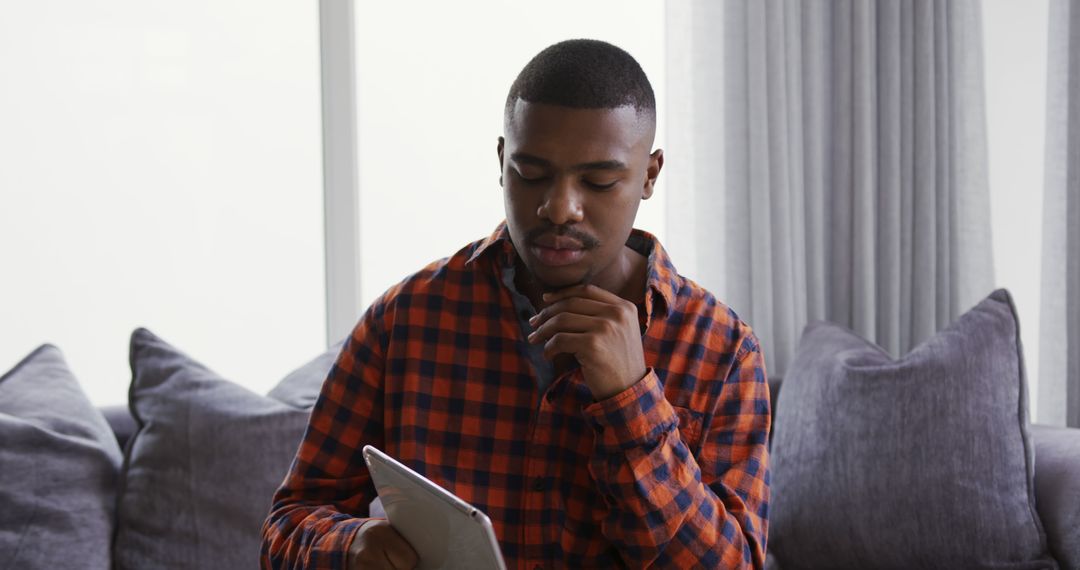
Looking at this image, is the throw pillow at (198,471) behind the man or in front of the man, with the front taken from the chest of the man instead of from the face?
behind

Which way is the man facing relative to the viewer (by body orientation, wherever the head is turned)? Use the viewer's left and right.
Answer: facing the viewer

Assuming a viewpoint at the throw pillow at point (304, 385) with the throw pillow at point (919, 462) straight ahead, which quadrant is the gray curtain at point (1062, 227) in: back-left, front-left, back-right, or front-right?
front-left

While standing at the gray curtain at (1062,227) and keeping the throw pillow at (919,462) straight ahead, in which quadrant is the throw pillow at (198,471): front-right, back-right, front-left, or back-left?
front-right

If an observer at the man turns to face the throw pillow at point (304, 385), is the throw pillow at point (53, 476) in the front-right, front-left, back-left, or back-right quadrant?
front-left
